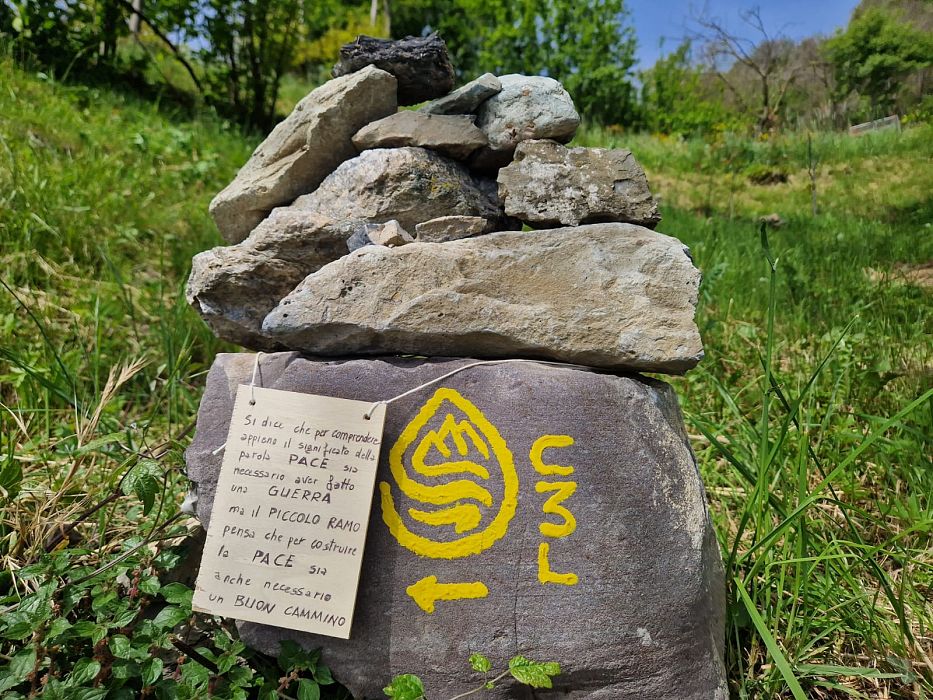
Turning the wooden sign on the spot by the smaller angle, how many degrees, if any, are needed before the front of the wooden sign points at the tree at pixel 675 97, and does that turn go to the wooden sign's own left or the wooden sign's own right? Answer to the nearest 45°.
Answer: approximately 135° to the wooden sign's own left

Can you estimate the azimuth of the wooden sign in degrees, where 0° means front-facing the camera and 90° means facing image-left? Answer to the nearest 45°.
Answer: approximately 0°

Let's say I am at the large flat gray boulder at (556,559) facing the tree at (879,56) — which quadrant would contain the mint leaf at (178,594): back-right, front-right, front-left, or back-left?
back-left

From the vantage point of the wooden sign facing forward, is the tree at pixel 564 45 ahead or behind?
behind
